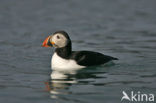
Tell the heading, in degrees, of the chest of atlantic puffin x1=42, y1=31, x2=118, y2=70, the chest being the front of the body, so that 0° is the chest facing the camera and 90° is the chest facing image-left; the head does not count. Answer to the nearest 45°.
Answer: approximately 90°
